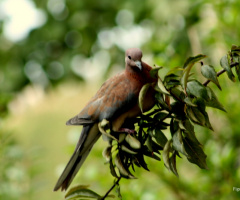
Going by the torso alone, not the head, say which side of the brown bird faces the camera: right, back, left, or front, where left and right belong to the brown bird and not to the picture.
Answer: right
